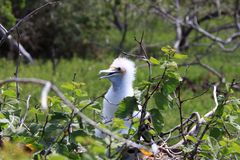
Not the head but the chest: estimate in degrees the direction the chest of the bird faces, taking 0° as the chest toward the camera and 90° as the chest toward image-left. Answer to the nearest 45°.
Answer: approximately 90°
